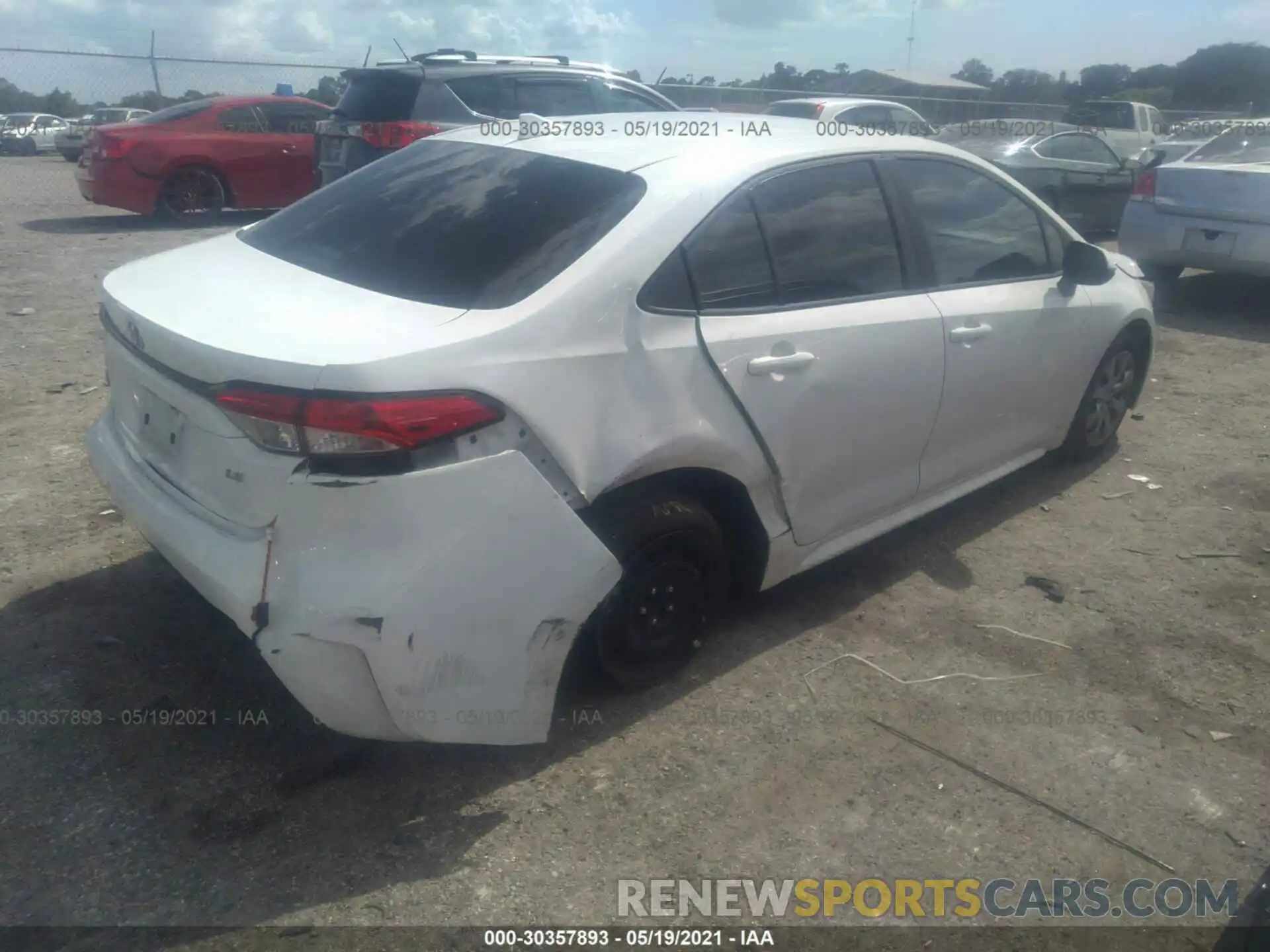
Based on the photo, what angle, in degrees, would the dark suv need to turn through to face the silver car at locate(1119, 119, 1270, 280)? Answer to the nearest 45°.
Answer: approximately 45° to its right

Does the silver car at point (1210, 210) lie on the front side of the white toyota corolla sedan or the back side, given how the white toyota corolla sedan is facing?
on the front side

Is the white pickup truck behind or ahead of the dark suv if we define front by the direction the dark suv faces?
ahead

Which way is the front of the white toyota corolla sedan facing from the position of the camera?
facing away from the viewer and to the right of the viewer

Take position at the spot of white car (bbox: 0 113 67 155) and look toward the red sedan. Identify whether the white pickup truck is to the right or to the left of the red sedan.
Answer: left

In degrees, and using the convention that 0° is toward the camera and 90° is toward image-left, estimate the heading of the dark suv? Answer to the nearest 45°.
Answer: approximately 225°

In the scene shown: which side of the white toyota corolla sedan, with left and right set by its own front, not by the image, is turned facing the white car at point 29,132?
left

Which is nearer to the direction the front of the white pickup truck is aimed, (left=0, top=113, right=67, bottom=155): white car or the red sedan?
the red sedan

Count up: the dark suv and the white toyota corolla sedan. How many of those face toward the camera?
0

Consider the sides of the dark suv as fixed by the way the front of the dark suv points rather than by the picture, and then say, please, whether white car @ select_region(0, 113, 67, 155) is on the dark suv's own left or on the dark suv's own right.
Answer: on the dark suv's own left
